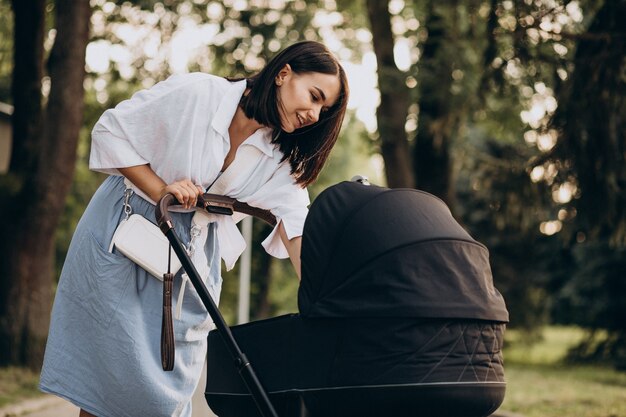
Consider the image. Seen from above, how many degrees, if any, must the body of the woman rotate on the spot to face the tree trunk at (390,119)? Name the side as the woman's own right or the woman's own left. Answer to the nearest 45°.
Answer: approximately 135° to the woman's own left

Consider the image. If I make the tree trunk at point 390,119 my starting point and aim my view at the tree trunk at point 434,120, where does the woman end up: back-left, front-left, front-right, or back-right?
back-right

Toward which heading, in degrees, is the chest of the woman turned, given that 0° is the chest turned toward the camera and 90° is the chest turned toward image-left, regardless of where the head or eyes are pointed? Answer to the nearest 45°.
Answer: approximately 315°

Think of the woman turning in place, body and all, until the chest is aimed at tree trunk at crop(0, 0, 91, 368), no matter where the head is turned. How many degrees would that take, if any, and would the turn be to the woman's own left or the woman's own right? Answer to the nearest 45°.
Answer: approximately 135° to the woman's own left

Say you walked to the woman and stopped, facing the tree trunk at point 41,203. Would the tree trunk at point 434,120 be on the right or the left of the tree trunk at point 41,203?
right

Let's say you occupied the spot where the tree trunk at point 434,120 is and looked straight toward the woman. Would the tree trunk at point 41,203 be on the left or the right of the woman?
right

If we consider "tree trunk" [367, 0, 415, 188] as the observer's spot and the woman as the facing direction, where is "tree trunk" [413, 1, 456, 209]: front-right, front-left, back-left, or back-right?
back-left
